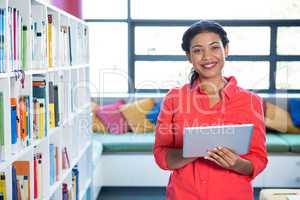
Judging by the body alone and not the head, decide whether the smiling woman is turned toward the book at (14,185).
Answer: no

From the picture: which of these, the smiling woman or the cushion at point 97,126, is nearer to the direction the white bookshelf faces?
the smiling woman

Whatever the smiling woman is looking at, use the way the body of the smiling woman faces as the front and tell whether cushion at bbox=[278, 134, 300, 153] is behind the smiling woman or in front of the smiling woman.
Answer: behind

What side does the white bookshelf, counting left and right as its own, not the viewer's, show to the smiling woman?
front

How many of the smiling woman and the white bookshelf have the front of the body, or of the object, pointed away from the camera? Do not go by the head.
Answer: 0

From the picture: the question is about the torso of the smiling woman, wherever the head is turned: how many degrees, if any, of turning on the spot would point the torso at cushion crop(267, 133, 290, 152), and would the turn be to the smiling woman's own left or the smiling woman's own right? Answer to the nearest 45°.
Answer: approximately 180°

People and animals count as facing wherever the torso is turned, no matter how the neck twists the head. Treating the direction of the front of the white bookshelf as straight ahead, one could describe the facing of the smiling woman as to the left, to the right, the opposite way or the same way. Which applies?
to the right

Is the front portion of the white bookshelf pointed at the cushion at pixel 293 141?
no

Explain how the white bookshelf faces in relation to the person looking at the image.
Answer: facing the viewer and to the right of the viewer

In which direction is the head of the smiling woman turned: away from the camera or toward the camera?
toward the camera

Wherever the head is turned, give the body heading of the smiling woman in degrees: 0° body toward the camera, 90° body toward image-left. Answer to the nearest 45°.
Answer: approximately 0°

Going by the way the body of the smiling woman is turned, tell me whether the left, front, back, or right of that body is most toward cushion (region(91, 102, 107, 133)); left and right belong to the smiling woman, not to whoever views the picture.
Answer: back

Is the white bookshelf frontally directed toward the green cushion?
no

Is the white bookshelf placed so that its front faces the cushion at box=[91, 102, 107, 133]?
no
